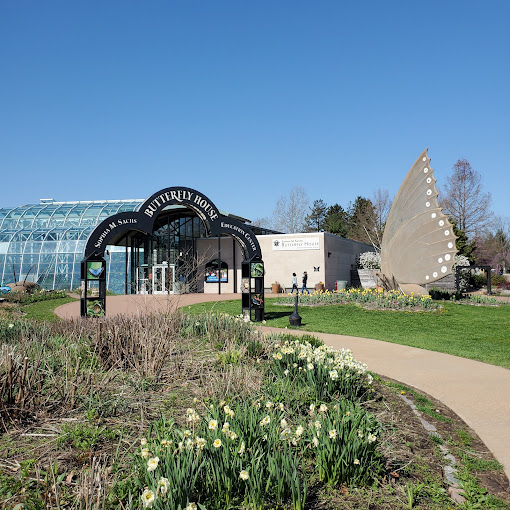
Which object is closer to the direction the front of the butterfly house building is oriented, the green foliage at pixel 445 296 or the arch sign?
the arch sign

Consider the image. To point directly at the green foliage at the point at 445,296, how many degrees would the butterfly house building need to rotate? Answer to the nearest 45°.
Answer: approximately 45° to its left

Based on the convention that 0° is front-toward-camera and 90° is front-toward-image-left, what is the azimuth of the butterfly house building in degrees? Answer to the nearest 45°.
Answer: approximately 0°

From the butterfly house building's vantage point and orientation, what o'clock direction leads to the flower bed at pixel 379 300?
The flower bed is roughly at 11 o'clock from the butterfly house building.

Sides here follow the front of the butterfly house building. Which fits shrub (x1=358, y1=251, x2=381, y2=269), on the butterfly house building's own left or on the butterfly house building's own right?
on the butterfly house building's own left

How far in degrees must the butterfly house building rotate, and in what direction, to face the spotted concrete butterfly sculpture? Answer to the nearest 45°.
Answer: approximately 45° to its left

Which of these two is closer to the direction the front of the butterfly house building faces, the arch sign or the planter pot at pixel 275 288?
the arch sign

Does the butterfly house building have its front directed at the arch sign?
yes

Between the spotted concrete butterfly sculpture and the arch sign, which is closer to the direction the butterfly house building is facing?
the arch sign

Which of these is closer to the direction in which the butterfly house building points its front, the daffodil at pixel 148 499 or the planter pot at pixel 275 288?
the daffodil

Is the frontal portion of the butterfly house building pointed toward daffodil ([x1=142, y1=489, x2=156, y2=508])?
yes
